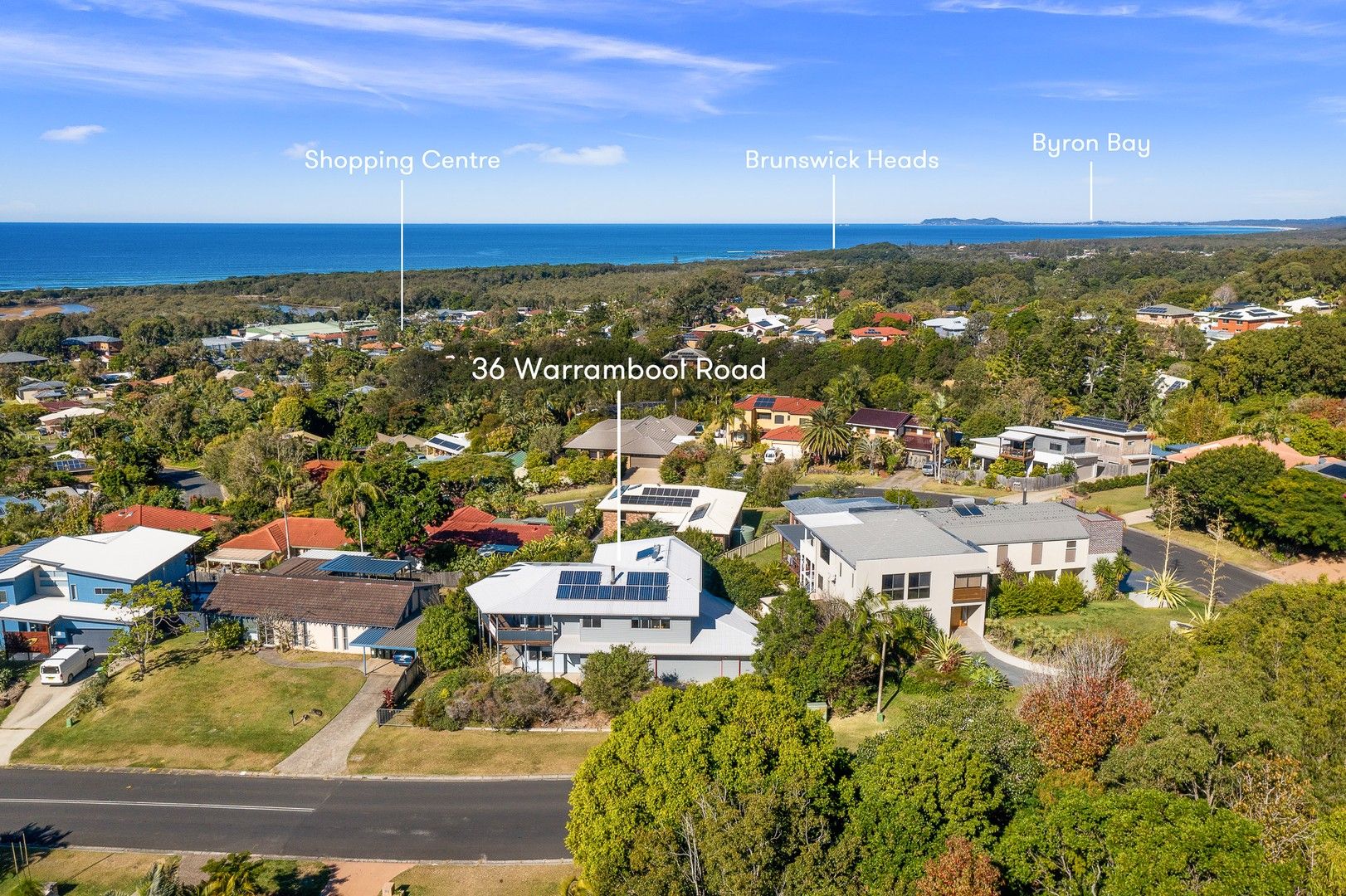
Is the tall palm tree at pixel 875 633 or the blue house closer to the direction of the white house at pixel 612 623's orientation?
the tall palm tree

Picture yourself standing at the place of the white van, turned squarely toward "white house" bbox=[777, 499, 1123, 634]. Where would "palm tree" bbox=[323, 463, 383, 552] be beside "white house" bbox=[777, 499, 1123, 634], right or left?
left

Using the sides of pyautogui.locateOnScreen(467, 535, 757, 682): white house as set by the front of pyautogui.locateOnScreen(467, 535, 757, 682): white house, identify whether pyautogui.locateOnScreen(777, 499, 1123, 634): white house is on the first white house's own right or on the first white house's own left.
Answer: on the first white house's own left

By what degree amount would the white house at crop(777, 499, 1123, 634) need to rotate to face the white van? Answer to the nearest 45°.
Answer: approximately 45° to its right

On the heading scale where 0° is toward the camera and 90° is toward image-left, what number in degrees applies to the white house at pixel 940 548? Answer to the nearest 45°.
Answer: approximately 0°

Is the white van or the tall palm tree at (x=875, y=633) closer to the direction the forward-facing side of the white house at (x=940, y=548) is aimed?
the tall palm tree

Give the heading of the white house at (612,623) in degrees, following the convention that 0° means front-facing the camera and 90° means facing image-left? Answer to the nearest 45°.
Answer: approximately 0°

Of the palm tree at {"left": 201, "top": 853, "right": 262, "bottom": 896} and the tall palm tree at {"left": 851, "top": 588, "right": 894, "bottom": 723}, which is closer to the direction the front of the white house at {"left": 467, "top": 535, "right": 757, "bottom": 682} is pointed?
the palm tree

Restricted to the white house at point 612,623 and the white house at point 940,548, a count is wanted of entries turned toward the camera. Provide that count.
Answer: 2

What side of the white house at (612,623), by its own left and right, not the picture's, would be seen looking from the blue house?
right
